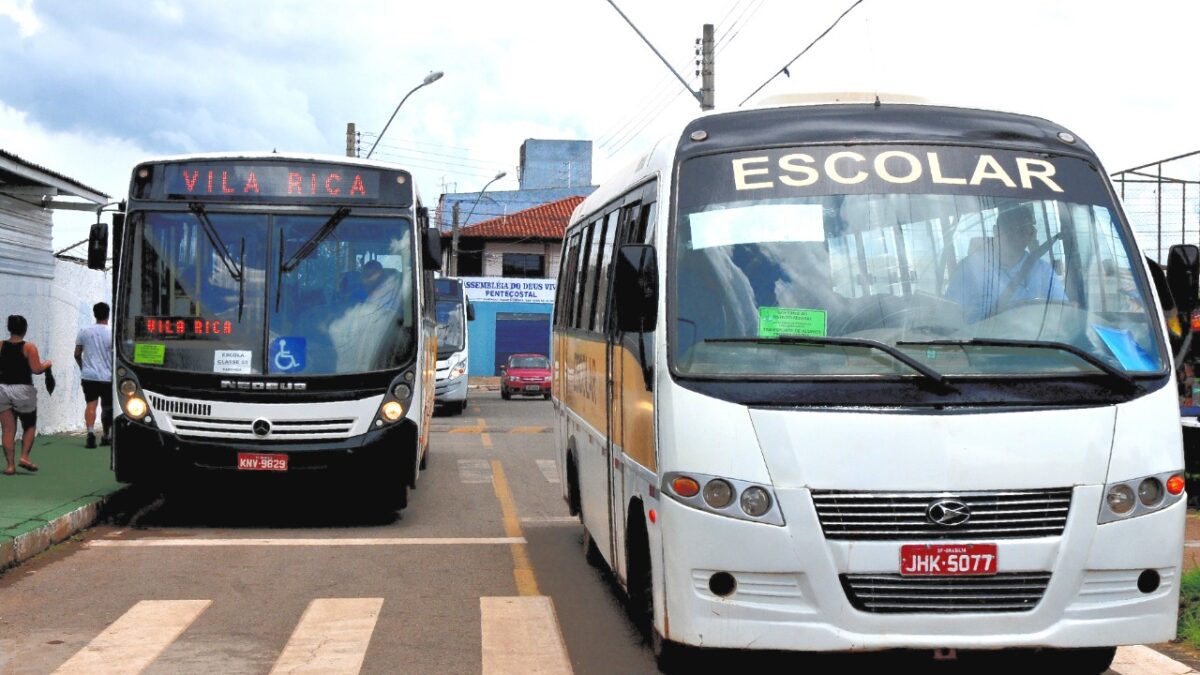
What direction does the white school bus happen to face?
toward the camera

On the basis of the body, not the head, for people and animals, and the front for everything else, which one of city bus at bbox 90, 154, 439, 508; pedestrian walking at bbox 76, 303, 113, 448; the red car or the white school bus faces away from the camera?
the pedestrian walking

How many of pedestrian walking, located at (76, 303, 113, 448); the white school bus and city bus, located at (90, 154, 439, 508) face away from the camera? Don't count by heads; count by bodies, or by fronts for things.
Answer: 1

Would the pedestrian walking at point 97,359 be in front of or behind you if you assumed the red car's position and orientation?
in front

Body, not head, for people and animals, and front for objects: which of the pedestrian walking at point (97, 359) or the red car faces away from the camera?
the pedestrian walking

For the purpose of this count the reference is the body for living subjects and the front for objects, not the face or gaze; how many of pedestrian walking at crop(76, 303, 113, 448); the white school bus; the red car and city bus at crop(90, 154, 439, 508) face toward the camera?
3

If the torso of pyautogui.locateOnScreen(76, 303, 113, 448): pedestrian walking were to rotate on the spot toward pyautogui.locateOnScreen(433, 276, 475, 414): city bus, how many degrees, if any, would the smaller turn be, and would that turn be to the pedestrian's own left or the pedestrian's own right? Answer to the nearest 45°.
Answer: approximately 45° to the pedestrian's own right

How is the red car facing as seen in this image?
toward the camera

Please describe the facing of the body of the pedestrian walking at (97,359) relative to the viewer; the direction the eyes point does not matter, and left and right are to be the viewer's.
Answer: facing away from the viewer

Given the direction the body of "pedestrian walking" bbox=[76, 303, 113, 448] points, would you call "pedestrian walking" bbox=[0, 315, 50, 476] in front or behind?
behind

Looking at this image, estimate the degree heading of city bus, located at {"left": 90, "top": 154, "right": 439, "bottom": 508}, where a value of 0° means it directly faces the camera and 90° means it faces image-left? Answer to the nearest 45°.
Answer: approximately 0°

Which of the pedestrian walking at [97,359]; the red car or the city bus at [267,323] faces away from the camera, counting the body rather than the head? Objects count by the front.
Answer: the pedestrian walking
